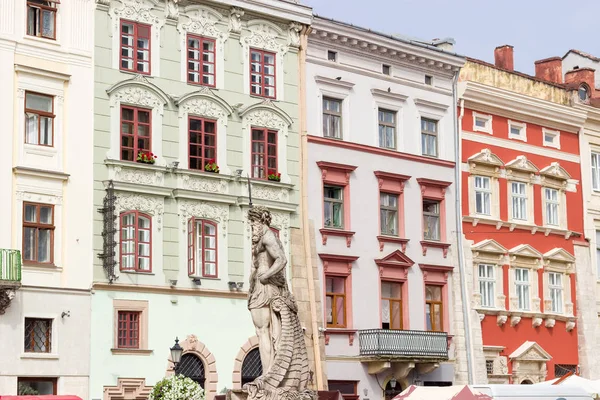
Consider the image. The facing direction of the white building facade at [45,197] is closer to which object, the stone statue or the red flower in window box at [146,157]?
the stone statue

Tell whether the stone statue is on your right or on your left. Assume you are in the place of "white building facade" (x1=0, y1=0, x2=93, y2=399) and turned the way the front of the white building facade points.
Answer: on your left

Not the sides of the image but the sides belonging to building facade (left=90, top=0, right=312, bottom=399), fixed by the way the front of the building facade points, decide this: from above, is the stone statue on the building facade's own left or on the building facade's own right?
on the building facade's own left

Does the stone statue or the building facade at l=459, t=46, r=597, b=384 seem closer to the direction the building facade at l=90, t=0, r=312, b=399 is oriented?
the stone statue

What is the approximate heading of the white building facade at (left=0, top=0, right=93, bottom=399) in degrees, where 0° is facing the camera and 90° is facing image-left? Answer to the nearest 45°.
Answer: approximately 45°
